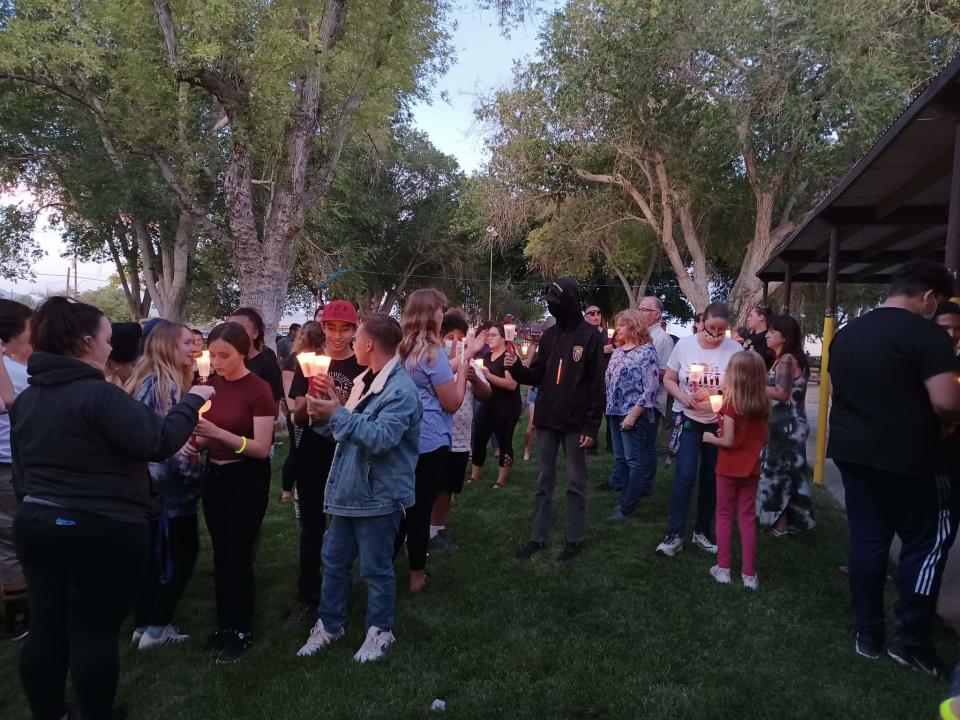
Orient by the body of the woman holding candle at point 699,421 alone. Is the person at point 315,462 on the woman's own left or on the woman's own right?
on the woman's own right

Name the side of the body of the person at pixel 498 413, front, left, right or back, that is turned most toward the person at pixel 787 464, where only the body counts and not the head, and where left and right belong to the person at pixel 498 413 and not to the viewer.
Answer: left

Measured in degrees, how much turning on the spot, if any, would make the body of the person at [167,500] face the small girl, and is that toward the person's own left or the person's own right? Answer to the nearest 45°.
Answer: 0° — they already face them

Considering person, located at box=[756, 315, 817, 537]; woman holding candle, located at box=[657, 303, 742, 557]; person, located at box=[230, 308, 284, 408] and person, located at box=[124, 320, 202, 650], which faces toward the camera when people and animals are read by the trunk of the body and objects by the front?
the woman holding candle

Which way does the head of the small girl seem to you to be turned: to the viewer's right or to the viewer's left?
to the viewer's left

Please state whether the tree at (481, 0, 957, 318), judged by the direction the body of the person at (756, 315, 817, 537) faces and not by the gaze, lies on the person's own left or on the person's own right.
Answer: on the person's own right

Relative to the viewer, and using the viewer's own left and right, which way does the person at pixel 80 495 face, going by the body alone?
facing away from the viewer and to the right of the viewer

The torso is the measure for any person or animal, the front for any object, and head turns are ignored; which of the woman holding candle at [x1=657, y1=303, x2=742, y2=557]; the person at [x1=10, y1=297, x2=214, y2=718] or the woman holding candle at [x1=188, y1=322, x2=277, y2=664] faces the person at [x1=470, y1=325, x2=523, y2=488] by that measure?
the person at [x1=10, y1=297, x2=214, y2=718]

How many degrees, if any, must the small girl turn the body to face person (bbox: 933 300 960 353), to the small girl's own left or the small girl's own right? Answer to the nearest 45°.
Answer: approximately 135° to the small girl's own right

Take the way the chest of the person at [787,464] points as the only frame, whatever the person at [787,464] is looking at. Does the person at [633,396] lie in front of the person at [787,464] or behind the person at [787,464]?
in front

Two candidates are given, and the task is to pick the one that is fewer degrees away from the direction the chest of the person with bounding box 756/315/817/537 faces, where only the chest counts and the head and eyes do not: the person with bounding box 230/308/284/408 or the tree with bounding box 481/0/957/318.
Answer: the person

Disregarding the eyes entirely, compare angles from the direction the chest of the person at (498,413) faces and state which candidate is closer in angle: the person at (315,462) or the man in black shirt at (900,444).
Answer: the person

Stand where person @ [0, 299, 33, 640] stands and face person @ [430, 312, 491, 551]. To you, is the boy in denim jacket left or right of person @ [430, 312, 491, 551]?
right

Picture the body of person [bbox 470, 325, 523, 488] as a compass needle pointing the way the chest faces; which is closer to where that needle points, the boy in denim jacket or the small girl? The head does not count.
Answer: the boy in denim jacket

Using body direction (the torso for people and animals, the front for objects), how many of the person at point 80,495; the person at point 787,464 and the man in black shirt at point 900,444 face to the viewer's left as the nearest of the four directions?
1

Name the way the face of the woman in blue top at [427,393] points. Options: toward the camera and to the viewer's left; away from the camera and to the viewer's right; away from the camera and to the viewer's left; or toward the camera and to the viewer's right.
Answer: away from the camera and to the viewer's right

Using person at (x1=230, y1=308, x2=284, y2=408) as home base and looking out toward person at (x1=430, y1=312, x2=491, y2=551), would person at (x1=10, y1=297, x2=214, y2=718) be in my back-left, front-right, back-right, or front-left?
back-right
